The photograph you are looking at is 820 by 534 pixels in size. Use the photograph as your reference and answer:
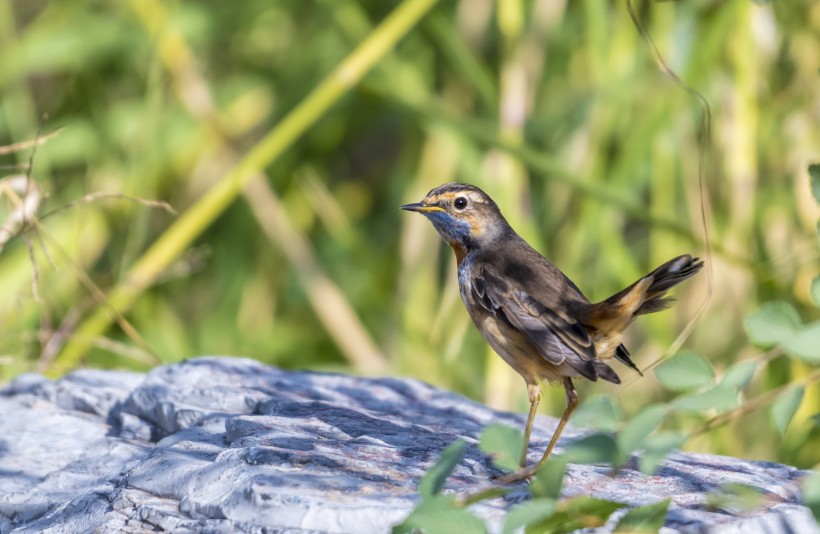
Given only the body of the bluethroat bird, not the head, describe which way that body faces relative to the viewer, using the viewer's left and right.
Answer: facing to the left of the viewer

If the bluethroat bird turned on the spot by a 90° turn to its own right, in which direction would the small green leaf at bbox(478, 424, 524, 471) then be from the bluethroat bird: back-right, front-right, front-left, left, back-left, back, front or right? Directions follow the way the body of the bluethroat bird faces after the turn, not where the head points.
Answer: back

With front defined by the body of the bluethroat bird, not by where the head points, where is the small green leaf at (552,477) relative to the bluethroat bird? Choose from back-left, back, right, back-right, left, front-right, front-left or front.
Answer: left

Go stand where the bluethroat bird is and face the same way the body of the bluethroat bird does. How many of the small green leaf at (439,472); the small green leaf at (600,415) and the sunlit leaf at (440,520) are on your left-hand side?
3

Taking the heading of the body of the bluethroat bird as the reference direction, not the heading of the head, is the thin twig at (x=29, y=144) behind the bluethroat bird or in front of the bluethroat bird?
in front

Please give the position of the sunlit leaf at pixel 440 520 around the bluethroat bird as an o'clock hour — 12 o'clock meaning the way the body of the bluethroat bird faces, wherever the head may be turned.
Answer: The sunlit leaf is roughly at 9 o'clock from the bluethroat bird.

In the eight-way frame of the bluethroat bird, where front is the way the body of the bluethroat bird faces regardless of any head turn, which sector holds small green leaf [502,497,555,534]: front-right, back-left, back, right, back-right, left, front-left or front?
left
